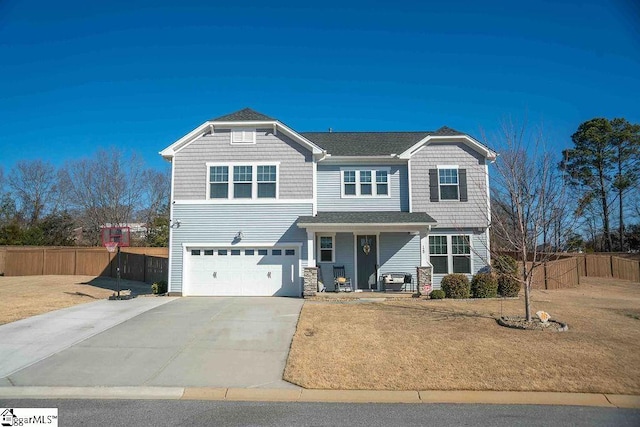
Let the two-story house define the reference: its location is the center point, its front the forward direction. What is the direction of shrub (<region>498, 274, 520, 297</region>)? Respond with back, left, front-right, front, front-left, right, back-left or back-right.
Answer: left

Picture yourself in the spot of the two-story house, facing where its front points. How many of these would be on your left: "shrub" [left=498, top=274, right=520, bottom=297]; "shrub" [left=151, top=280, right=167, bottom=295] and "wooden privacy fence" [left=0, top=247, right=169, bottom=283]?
1

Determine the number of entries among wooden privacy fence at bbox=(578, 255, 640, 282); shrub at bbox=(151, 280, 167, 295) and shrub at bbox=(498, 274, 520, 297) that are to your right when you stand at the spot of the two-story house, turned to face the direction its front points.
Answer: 1

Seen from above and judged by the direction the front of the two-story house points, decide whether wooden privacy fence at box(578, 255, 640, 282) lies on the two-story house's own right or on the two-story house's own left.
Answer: on the two-story house's own left

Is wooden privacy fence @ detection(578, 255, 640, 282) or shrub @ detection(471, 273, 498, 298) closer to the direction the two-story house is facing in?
the shrub

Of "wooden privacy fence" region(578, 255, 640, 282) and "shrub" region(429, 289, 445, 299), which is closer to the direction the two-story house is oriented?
the shrub

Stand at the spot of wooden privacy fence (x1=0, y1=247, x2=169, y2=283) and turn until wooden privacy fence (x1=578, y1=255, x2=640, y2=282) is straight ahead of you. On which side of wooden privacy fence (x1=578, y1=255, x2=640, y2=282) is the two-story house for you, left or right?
right

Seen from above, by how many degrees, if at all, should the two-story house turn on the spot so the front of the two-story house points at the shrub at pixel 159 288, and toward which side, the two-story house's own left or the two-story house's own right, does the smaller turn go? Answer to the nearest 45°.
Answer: approximately 90° to the two-story house's own right

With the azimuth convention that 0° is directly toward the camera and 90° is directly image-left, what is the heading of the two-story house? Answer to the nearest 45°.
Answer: approximately 0°

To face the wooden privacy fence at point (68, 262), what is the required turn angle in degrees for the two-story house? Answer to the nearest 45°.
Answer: approximately 135° to its right
